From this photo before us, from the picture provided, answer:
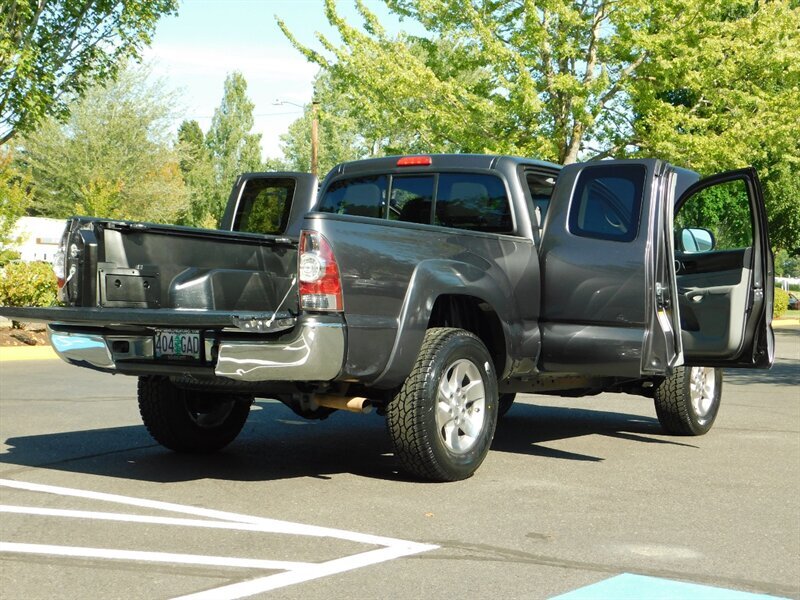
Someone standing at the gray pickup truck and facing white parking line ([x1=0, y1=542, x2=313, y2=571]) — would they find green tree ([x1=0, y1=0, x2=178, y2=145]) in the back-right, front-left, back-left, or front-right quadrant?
back-right

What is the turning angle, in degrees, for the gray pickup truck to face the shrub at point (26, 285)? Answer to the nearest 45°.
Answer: approximately 90° to its left

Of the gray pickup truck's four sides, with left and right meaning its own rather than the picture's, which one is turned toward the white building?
left

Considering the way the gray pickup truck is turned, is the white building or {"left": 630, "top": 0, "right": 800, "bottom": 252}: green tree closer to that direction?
the green tree

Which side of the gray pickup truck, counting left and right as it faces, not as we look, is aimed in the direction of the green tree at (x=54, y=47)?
left

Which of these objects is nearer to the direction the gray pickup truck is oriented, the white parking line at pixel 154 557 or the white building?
the white building

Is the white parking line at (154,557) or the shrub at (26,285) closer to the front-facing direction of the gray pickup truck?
the shrub

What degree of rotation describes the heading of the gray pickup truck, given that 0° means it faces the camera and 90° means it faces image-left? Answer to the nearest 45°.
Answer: approximately 225°

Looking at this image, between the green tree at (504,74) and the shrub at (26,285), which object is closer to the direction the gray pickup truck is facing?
the green tree
